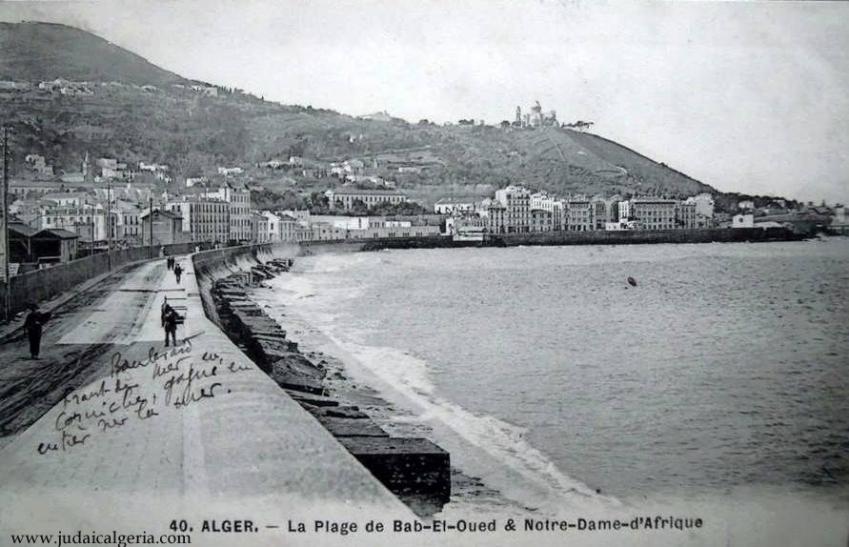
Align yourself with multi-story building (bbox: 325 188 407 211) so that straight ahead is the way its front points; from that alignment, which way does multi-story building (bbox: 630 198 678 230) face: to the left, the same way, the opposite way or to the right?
the same way

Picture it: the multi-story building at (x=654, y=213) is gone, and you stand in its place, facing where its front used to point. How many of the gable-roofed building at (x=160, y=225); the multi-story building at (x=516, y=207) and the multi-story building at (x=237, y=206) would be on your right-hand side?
3

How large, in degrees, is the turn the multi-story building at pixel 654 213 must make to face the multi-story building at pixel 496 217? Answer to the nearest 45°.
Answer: approximately 90° to its right

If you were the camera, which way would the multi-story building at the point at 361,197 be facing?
facing the viewer

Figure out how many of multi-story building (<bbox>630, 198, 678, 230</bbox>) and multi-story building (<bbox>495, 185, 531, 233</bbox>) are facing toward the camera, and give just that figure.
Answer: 2

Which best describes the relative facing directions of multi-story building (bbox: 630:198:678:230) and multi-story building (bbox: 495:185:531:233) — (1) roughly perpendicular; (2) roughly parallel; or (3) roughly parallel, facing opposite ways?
roughly parallel

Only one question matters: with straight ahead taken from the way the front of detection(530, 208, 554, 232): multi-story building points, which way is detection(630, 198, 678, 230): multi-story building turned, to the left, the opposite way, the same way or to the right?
the same way

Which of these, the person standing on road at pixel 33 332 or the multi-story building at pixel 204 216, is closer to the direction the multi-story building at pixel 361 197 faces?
the person standing on road

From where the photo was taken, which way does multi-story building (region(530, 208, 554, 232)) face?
toward the camera

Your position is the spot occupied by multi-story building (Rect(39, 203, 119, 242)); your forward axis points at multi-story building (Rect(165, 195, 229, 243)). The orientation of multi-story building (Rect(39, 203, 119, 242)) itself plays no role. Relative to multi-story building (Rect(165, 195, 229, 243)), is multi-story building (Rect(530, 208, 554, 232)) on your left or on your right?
right

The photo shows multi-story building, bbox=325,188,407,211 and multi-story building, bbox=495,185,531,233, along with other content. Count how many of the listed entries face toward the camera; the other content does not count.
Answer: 2

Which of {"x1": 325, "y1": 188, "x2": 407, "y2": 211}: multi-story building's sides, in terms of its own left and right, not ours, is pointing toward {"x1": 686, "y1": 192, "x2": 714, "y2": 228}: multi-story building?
left

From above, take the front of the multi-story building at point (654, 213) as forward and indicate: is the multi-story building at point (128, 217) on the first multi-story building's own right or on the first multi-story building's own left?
on the first multi-story building's own right

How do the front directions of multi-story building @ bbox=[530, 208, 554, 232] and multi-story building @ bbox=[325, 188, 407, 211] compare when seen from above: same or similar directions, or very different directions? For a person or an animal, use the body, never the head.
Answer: same or similar directions
